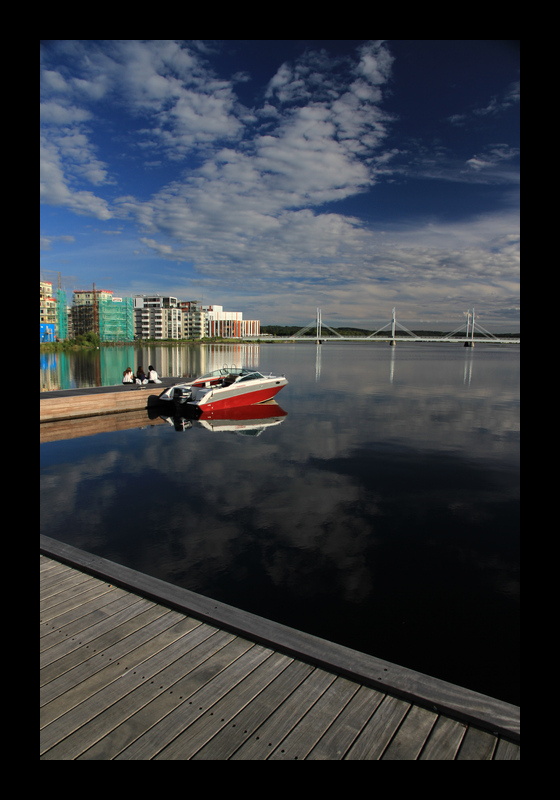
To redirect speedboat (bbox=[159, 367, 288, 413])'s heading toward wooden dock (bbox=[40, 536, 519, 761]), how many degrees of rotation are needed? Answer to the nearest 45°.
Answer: approximately 135° to its right

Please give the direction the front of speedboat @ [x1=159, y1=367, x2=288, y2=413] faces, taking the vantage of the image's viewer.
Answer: facing away from the viewer and to the right of the viewer
